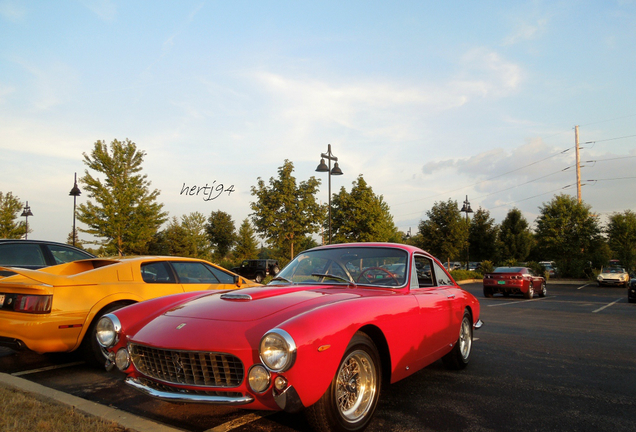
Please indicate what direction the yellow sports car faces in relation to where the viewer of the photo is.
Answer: facing away from the viewer and to the right of the viewer

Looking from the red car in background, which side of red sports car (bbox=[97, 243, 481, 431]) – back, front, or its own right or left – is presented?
back

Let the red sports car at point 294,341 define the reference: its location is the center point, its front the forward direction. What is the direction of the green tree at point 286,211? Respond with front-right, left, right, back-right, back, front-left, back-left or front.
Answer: back-right

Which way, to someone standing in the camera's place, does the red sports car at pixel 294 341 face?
facing the viewer and to the left of the viewer

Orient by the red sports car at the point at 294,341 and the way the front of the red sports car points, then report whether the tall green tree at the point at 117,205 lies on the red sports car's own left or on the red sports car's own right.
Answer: on the red sports car's own right

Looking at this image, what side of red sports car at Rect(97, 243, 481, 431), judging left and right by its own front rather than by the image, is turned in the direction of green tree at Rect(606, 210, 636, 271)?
back

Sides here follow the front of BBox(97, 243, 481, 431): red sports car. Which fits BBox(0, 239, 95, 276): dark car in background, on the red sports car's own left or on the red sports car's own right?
on the red sports car's own right

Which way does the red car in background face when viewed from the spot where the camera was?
facing away from the viewer and to the right of the viewer

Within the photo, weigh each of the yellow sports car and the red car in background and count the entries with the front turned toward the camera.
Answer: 0

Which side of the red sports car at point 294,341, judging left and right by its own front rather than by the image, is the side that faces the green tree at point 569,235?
back

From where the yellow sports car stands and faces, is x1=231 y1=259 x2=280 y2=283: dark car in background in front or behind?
in front

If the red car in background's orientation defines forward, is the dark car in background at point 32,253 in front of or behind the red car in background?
behind
